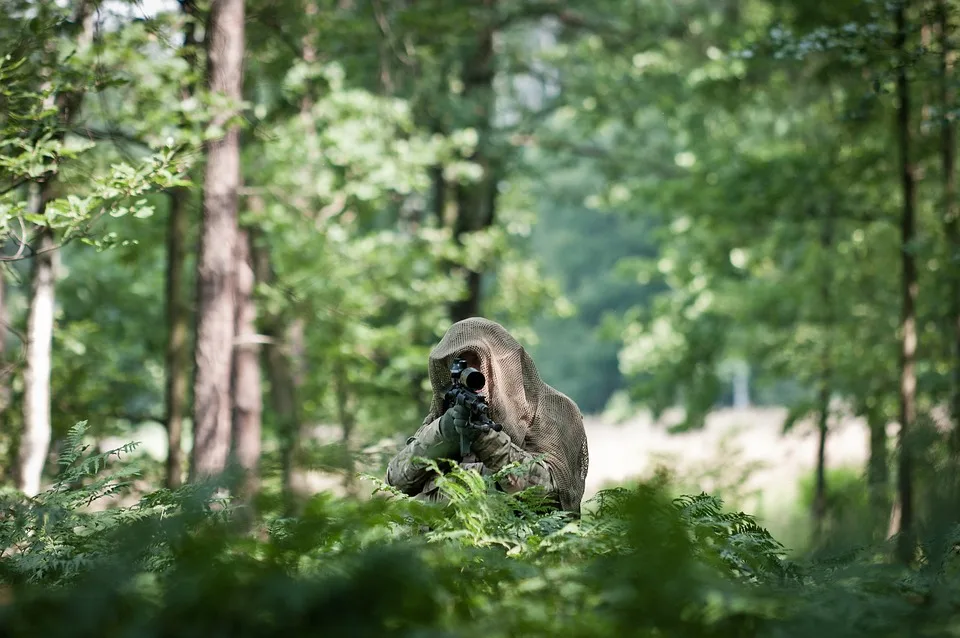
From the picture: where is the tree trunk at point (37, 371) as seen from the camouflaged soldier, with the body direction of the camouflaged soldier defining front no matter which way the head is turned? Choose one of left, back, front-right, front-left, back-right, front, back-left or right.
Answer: right

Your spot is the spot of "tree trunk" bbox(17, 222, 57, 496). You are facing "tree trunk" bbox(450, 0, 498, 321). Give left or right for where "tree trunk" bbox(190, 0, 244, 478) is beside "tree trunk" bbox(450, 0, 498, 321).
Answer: right

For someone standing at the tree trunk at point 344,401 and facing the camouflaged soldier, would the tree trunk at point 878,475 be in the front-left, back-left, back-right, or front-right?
front-left

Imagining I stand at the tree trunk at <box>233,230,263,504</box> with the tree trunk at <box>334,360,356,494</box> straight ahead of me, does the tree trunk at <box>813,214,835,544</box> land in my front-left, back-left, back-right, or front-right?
front-right

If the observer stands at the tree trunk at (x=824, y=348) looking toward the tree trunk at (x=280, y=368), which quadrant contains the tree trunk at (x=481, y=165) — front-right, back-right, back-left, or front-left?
front-right

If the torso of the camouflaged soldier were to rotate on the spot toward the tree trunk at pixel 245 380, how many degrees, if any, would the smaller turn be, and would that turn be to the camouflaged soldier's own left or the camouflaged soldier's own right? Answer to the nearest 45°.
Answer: approximately 135° to the camouflaged soldier's own right

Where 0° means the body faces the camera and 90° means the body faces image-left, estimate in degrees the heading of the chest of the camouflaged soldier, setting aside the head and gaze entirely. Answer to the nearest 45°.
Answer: approximately 45°

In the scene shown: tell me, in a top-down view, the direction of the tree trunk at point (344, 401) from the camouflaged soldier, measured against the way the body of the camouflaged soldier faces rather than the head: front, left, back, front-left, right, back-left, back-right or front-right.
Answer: back-right

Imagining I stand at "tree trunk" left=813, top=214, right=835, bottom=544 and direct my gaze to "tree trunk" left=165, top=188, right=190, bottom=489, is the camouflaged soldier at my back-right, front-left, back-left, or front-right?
front-left

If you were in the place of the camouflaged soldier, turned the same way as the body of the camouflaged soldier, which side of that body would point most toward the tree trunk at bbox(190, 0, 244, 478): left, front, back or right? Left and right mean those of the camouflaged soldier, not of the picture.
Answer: back

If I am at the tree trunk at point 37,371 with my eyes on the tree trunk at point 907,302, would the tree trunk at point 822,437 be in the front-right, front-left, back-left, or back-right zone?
front-left
